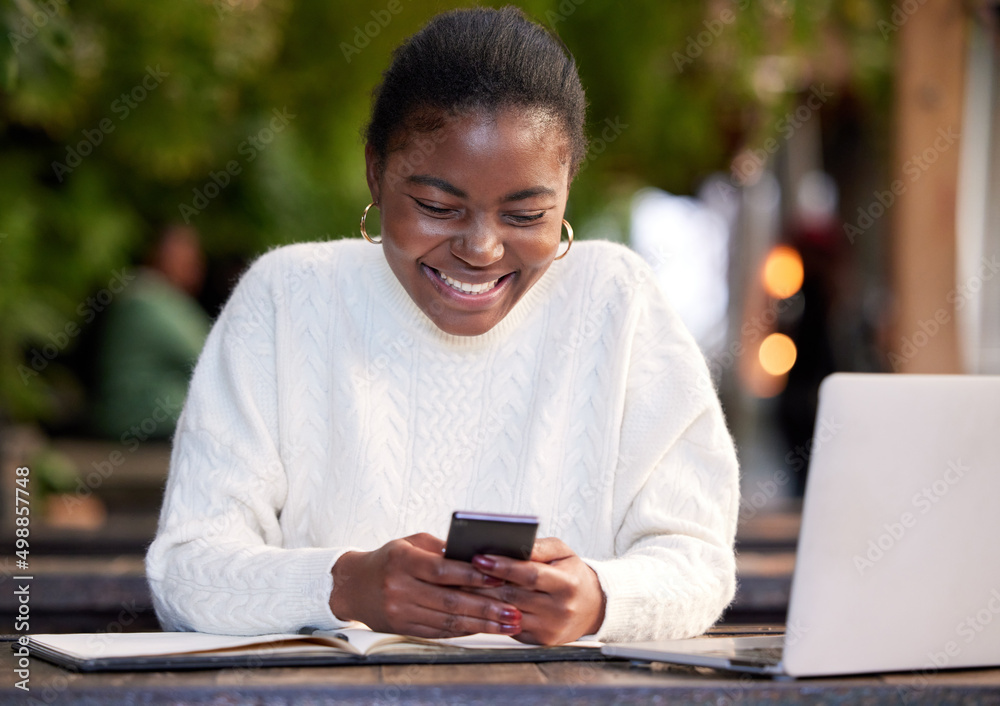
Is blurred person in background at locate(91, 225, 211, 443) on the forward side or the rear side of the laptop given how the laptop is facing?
on the forward side

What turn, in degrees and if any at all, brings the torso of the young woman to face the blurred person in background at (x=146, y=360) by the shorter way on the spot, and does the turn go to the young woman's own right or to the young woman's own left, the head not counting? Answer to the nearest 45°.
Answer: approximately 180°

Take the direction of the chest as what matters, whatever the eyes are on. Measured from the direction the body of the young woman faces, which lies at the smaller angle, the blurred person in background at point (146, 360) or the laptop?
the laptop

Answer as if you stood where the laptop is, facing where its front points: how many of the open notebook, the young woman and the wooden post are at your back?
0

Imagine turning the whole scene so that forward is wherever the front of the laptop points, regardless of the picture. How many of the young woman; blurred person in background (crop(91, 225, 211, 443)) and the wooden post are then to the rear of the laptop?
0

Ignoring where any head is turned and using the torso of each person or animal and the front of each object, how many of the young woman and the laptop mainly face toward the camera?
1

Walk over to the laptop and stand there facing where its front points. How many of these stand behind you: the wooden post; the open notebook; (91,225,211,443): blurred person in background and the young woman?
0

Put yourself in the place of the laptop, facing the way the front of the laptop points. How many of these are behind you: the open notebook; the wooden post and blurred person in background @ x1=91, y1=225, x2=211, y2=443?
0

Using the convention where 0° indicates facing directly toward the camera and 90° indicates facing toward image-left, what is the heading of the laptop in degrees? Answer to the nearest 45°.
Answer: approximately 135°

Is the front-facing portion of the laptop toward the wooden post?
no

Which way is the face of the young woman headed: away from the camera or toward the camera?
toward the camera

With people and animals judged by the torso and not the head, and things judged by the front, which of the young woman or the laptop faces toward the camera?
the young woman

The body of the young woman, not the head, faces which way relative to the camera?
toward the camera
